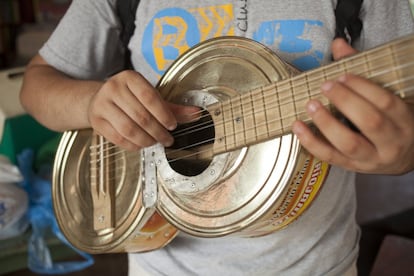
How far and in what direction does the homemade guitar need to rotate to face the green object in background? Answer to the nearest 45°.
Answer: approximately 90° to its right

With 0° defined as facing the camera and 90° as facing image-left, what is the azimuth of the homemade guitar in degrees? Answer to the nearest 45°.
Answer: approximately 45°

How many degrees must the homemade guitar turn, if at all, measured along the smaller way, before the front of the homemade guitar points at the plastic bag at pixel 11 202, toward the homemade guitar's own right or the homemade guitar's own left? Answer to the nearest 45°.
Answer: approximately 90° to the homemade guitar's own right
